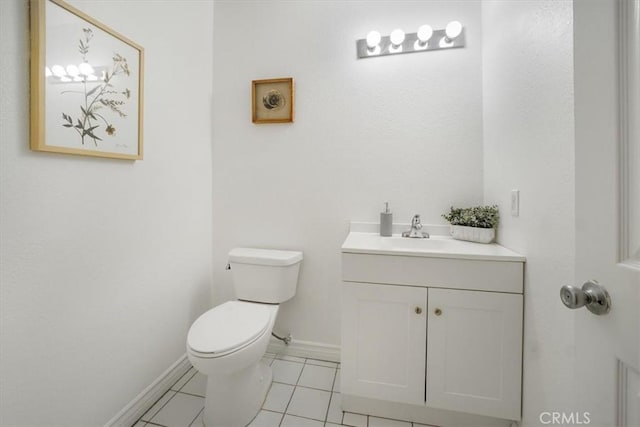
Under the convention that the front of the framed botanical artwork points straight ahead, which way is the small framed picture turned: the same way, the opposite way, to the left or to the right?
to the right

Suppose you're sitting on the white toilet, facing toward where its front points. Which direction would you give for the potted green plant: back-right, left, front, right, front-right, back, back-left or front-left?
back-left

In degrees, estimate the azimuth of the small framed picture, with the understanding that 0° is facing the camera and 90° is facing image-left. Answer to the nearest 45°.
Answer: approximately 0°

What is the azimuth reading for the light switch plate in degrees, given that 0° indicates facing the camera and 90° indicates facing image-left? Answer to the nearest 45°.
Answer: approximately 45°

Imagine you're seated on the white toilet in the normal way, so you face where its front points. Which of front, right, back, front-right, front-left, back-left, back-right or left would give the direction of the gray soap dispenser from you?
back-left

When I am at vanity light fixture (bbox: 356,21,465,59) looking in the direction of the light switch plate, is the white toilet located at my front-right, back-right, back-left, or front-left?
back-right

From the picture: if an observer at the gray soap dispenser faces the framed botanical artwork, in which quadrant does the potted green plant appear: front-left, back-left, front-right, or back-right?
back-left

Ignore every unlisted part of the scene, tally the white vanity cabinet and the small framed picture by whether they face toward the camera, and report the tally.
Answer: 2

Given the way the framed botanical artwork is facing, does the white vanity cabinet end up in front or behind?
in front

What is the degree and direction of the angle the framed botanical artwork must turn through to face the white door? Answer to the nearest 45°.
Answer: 0° — it already faces it
